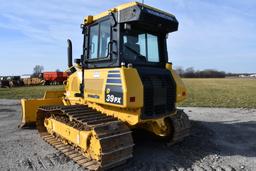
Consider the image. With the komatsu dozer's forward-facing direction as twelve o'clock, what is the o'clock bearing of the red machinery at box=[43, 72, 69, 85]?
The red machinery is roughly at 1 o'clock from the komatsu dozer.

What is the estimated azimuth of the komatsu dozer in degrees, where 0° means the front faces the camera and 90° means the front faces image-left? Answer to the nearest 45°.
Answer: approximately 135°
